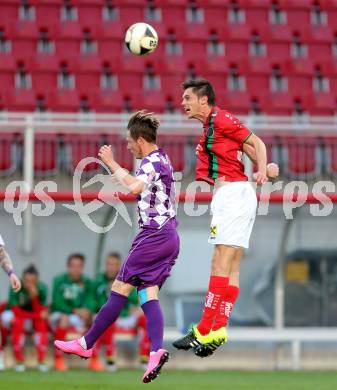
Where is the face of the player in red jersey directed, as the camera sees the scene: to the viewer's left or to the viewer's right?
to the viewer's left

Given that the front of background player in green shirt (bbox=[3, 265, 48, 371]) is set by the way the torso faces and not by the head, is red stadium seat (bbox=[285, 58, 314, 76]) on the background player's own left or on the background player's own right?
on the background player's own left

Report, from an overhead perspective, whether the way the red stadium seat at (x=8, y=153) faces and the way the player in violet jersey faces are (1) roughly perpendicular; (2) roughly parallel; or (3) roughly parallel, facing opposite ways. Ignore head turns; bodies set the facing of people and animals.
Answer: roughly perpendicular

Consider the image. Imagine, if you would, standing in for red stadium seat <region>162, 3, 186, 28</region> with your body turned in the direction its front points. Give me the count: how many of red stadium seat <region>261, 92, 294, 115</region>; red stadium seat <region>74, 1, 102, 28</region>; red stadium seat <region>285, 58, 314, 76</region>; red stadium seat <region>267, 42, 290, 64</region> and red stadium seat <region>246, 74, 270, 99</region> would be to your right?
1

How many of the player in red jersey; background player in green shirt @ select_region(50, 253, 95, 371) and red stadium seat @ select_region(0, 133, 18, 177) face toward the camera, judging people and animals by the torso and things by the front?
2

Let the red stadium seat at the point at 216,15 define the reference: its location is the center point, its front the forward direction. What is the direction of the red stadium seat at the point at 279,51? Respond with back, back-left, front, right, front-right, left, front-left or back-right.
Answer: left

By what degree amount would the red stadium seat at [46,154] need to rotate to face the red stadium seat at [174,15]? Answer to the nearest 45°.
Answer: approximately 135° to its left

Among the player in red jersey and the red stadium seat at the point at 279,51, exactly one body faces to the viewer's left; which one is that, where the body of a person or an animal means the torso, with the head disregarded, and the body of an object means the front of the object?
the player in red jersey

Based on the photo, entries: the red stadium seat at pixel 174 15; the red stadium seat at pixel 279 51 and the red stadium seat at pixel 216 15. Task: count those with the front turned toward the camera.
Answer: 3

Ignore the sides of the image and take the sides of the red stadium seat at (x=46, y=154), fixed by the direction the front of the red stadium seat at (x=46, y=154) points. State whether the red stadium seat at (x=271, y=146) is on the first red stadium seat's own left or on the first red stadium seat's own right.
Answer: on the first red stadium seat's own left
